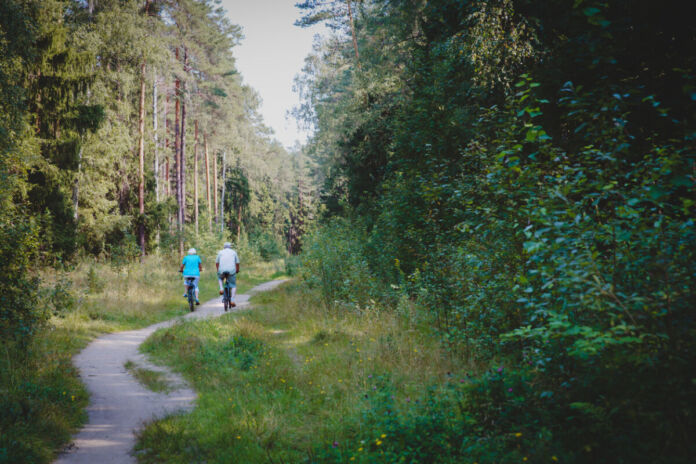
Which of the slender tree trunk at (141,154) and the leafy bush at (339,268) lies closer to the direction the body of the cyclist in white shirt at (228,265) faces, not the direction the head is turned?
the slender tree trunk

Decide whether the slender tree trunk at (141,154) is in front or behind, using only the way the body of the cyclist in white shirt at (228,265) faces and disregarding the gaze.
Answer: in front

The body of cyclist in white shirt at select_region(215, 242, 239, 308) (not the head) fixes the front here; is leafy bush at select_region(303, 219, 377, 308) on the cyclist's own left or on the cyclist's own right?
on the cyclist's own right

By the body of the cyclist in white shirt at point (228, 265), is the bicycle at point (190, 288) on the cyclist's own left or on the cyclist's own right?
on the cyclist's own left

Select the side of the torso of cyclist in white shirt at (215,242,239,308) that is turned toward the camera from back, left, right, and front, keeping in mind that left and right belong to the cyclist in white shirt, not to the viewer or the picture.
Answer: back
